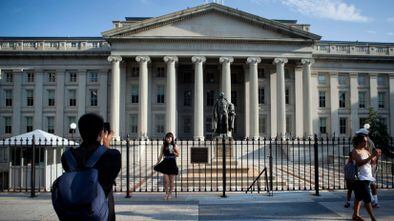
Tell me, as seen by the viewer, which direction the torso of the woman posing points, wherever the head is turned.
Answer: toward the camera

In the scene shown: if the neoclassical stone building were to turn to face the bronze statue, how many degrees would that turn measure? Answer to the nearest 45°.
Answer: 0° — it already faces it

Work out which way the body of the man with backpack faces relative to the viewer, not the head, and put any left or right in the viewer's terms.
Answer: facing away from the viewer and to the right of the viewer

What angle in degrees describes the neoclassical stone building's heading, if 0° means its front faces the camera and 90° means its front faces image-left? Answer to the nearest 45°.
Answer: approximately 0°

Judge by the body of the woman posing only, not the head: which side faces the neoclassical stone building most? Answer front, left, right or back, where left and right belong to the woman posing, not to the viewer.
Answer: back

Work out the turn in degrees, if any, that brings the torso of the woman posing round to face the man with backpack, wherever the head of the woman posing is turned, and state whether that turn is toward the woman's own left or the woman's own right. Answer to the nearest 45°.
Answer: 0° — they already face them

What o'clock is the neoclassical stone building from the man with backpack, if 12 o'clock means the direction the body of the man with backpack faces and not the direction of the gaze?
The neoclassical stone building is roughly at 11 o'clock from the man with backpack.

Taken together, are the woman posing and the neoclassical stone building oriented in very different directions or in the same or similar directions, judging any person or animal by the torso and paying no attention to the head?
same or similar directions

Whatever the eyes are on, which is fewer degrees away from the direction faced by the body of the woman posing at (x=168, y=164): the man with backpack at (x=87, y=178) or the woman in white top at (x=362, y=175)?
the man with backpack

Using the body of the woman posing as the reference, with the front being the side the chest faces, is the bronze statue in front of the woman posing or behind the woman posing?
behind

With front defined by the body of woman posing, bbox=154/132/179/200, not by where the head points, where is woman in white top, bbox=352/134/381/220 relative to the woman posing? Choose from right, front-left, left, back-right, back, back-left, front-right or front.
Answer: front-left

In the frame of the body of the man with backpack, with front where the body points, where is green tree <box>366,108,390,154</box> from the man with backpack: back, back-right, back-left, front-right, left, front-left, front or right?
front

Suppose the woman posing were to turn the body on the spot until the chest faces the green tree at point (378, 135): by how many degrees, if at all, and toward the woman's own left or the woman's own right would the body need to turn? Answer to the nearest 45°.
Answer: approximately 135° to the woman's own left

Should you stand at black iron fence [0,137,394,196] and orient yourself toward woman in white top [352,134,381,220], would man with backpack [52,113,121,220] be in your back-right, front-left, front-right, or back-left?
front-right

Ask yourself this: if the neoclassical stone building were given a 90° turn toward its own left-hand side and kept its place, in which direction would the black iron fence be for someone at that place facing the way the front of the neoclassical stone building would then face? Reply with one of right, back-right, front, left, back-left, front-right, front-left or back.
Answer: right

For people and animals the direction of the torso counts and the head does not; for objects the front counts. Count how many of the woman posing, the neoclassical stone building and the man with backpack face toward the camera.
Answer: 2

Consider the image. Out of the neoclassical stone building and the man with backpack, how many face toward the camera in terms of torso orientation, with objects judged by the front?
1
